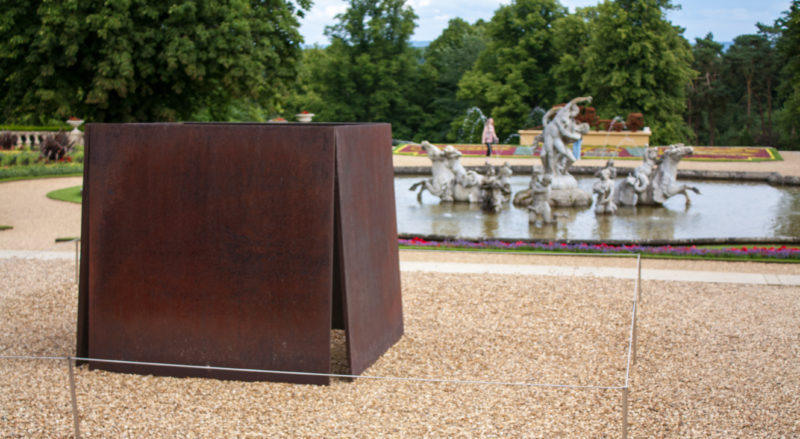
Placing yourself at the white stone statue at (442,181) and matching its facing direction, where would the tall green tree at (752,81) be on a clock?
The tall green tree is roughly at 4 o'clock from the white stone statue.

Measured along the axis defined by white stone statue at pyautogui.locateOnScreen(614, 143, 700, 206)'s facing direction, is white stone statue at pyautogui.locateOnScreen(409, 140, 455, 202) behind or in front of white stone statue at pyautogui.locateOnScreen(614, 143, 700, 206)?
behind

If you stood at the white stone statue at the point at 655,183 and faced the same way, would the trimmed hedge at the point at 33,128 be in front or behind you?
behind

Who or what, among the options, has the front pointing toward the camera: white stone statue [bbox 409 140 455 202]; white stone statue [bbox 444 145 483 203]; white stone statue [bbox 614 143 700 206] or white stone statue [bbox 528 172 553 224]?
white stone statue [bbox 528 172 553 224]

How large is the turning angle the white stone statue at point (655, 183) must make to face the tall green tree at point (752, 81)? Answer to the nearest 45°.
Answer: approximately 90° to its left

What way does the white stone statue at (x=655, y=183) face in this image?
to the viewer's right

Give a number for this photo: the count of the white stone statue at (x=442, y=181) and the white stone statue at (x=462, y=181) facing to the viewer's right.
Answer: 0

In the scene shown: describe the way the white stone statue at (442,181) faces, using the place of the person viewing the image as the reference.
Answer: facing to the left of the viewer

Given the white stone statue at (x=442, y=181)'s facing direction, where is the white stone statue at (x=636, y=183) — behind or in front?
behind

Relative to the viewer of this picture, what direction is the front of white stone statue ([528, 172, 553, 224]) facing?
facing the viewer

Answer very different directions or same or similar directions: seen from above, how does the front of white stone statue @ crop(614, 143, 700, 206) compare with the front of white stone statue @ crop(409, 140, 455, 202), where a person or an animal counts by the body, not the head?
very different directions

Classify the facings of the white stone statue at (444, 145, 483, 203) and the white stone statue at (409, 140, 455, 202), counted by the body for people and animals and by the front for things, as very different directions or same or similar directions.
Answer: same or similar directions

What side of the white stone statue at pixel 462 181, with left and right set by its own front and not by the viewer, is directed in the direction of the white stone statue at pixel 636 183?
back

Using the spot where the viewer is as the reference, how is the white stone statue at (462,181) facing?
facing to the left of the viewer

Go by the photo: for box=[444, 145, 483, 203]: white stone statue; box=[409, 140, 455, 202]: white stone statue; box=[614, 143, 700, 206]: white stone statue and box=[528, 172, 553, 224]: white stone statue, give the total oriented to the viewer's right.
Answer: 1
